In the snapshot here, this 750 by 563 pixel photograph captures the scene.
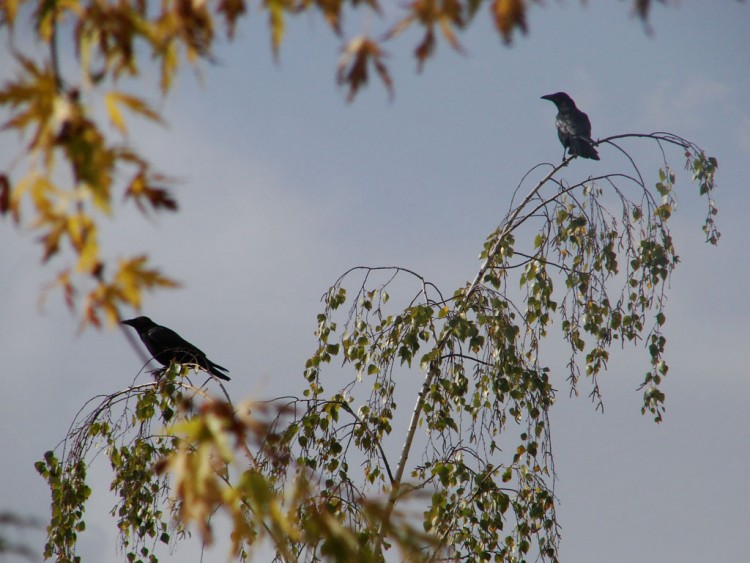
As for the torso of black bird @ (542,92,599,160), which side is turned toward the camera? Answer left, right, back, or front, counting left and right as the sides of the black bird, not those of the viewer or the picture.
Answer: left
